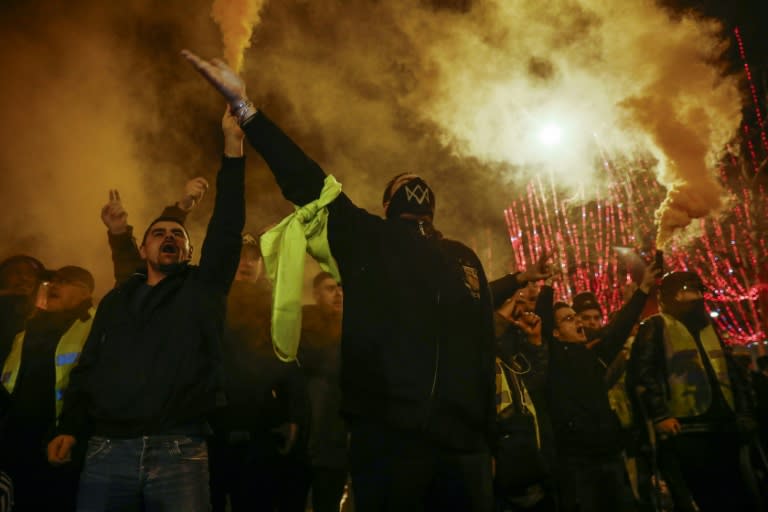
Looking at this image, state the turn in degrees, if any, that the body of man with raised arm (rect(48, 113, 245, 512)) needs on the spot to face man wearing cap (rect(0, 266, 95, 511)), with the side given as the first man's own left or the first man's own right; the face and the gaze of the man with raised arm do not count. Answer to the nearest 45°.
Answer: approximately 135° to the first man's own right

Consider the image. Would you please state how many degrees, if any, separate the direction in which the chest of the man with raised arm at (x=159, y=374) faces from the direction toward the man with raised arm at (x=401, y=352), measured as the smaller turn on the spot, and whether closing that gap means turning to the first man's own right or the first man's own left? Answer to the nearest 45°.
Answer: approximately 45° to the first man's own left

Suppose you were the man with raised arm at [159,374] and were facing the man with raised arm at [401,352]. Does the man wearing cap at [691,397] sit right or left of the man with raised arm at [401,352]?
left

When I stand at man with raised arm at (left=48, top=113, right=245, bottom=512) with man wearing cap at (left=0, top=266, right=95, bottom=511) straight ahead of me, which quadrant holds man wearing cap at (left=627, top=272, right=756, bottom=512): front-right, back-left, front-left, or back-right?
back-right

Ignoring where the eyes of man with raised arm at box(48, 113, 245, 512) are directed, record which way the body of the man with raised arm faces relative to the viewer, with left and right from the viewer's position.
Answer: facing the viewer

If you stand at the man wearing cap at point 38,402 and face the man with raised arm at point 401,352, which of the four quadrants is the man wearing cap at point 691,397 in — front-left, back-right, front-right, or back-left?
front-left

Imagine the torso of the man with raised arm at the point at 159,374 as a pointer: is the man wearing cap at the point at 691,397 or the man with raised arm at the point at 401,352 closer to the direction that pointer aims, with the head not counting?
the man with raised arm

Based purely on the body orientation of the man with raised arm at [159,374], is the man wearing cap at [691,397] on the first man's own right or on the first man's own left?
on the first man's own left
